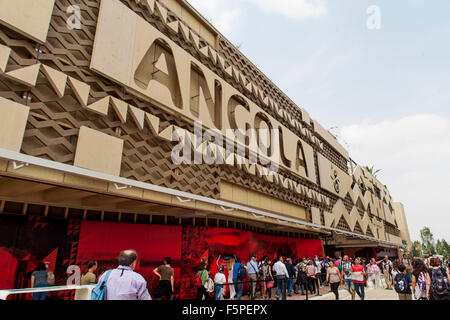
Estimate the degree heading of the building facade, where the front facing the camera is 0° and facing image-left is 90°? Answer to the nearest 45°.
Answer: approximately 315°

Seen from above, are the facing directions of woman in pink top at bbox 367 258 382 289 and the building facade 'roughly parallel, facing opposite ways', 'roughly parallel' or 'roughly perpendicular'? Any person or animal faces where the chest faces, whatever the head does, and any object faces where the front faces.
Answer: roughly perpendicular

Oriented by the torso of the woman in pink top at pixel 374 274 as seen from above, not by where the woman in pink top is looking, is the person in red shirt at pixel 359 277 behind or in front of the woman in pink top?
in front

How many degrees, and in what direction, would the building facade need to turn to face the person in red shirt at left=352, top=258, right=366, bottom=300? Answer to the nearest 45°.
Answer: approximately 45° to its left

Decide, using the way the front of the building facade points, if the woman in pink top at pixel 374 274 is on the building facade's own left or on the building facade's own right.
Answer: on the building facade's own left

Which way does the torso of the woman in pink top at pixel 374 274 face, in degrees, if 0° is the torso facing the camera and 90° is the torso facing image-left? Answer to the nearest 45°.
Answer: approximately 0°

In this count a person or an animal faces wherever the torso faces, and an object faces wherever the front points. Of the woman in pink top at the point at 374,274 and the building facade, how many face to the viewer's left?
0
